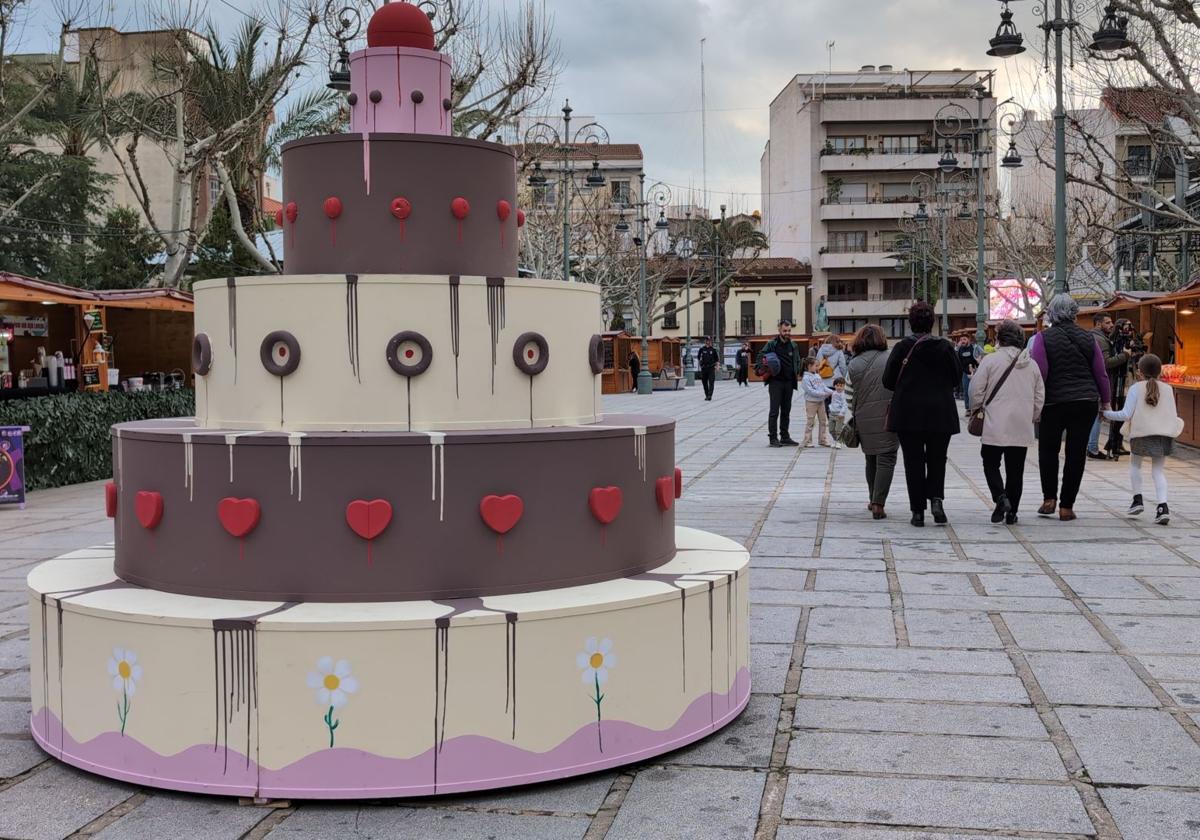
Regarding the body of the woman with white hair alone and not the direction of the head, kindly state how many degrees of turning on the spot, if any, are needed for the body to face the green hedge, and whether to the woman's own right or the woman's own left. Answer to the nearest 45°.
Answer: approximately 90° to the woman's own left

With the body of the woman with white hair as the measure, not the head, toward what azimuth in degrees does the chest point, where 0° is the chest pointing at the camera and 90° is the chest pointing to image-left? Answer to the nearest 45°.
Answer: approximately 180°

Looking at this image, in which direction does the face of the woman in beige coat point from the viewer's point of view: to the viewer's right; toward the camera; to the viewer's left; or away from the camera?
away from the camera

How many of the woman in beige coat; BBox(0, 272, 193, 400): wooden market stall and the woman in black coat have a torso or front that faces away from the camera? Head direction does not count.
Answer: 2

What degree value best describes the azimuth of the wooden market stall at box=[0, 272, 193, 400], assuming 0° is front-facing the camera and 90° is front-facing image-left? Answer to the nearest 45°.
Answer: approximately 315°

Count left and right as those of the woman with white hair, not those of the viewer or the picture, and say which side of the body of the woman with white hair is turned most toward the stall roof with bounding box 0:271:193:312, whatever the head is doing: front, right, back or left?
left

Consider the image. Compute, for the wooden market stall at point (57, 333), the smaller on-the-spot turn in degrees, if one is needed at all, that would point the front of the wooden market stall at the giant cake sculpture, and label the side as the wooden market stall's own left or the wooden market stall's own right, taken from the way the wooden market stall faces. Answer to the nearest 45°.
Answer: approximately 45° to the wooden market stall's own right

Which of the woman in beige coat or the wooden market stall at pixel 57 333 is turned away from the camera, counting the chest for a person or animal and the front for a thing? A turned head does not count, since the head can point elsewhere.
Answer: the woman in beige coat

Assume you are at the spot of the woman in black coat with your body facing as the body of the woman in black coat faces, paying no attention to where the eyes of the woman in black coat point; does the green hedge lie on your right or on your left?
on your left

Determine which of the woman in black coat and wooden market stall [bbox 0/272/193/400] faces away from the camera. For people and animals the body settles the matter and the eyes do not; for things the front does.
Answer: the woman in black coat

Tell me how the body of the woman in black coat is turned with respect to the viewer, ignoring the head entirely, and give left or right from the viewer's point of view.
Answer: facing away from the viewer

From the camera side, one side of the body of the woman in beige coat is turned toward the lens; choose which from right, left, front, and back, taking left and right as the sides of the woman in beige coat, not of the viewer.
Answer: back

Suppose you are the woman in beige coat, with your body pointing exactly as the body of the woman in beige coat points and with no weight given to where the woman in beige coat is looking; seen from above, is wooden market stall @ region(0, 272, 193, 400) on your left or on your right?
on your left

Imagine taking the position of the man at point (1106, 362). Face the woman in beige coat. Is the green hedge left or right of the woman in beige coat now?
right

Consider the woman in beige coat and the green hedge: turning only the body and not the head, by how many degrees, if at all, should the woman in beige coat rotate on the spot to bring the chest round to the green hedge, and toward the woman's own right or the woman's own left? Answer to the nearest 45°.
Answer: approximately 90° to the woman's own left
